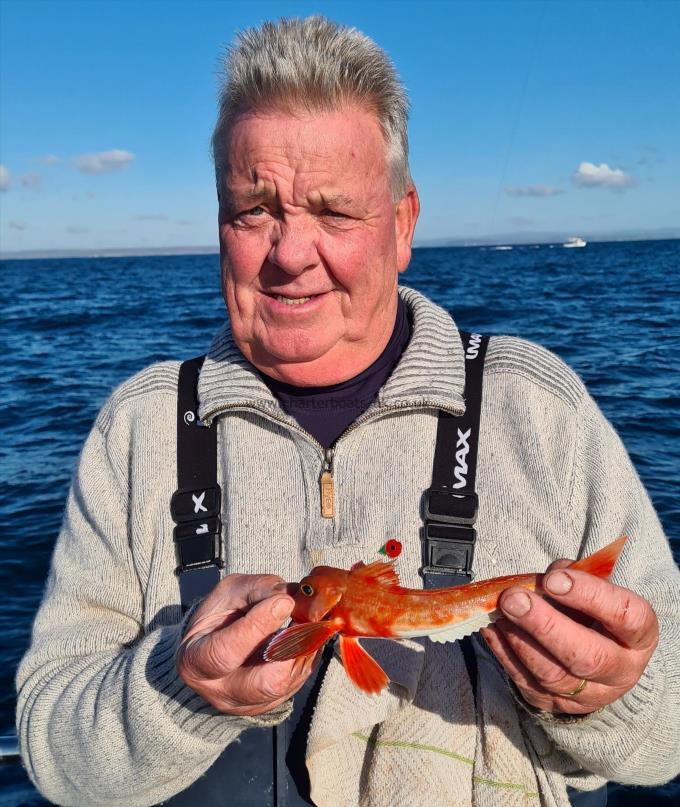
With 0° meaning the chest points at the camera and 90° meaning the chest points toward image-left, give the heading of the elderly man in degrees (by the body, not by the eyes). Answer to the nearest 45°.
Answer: approximately 0°

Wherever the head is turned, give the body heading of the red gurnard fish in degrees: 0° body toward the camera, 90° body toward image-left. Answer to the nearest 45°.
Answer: approximately 90°
